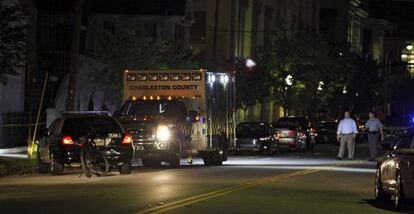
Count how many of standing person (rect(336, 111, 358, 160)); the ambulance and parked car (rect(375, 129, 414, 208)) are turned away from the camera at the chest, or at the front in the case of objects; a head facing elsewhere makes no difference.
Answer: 1

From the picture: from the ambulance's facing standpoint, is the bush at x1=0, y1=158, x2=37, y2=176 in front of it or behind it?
in front

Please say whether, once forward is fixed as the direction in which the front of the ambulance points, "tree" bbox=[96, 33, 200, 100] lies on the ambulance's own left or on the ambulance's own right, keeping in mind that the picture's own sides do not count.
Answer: on the ambulance's own right

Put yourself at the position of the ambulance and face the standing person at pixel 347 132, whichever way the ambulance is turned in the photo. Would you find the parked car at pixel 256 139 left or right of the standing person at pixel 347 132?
left
